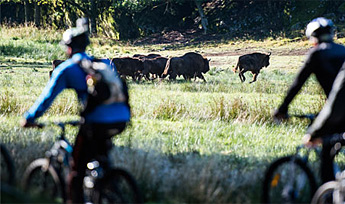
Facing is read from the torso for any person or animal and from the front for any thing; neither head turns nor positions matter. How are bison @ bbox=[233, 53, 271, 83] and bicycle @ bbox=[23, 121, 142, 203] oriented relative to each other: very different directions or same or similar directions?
very different directions

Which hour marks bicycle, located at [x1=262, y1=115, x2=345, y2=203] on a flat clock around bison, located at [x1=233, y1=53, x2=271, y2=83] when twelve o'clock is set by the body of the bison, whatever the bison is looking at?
The bicycle is roughly at 3 o'clock from the bison.

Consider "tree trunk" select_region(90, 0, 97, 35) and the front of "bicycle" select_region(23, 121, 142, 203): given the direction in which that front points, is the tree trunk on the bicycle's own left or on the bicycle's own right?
on the bicycle's own right

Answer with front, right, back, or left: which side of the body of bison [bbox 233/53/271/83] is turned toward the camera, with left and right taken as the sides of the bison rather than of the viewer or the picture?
right

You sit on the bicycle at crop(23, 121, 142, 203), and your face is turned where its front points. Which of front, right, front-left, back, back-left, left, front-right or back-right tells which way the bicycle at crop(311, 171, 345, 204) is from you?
back-right

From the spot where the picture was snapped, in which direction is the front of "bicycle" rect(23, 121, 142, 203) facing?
facing away from the viewer and to the left of the viewer

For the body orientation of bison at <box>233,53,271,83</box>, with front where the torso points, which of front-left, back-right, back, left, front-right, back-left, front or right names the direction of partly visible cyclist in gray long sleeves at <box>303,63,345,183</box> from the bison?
right

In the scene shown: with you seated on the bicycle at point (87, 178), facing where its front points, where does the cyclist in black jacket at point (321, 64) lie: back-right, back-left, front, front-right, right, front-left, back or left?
back-right

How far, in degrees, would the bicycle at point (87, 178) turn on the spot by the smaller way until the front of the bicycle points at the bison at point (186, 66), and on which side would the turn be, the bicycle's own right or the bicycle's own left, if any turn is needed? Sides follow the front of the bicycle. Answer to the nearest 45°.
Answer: approximately 45° to the bicycle's own right

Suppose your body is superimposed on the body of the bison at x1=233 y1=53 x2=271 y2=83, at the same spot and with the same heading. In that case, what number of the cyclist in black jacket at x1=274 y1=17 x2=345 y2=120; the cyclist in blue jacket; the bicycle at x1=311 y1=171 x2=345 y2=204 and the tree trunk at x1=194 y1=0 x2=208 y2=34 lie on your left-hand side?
1

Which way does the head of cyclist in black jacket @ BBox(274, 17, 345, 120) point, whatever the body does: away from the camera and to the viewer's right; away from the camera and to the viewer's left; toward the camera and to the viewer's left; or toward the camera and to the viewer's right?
away from the camera and to the viewer's left
